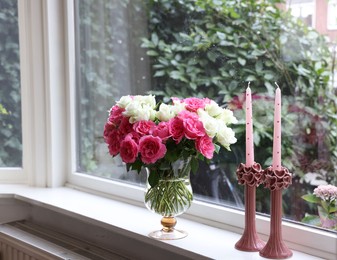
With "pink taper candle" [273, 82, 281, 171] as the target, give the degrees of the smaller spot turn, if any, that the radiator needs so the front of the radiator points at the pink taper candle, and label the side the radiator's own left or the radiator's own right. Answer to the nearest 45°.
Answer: approximately 90° to the radiator's own left

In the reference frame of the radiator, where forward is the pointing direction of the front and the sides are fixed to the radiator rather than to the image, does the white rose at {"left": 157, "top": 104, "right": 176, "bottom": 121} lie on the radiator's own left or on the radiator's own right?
on the radiator's own left

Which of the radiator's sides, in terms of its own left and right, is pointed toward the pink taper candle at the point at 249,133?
left

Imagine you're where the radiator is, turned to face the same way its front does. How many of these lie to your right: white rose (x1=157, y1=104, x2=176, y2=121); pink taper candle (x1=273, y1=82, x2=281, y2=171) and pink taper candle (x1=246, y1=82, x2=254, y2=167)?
0

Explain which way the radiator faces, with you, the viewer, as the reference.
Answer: facing the viewer and to the left of the viewer

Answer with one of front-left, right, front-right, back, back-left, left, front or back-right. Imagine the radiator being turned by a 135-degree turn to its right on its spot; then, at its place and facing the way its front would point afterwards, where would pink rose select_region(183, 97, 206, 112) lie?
back-right
